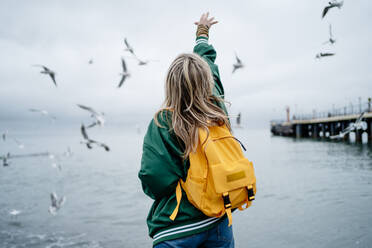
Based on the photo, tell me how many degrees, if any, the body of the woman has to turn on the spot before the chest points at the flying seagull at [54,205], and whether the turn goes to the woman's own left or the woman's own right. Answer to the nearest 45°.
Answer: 0° — they already face it

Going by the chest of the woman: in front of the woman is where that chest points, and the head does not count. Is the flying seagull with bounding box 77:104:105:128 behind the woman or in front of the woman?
in front

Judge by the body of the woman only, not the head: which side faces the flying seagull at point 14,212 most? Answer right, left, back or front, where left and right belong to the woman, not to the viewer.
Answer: front

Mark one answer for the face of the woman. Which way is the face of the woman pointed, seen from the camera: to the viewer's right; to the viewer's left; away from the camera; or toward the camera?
away from the camera

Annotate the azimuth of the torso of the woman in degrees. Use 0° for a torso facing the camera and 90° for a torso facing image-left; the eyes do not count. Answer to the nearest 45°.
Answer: approximately 135°
